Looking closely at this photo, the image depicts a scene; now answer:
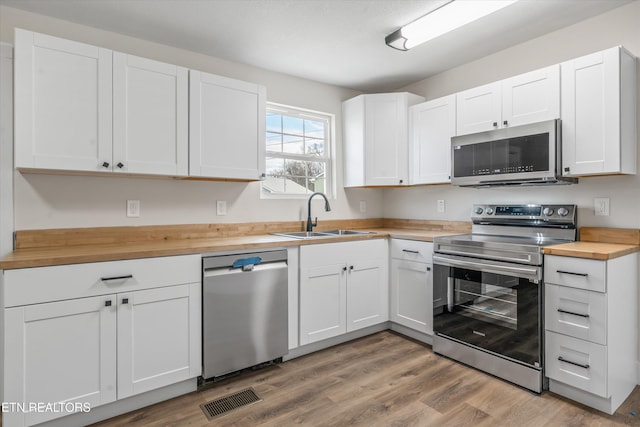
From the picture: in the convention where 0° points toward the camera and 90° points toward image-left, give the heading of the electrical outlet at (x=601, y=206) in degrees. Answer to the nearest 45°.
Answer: approximately 0°

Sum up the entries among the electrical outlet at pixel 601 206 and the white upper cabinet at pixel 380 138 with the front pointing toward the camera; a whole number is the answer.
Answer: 2

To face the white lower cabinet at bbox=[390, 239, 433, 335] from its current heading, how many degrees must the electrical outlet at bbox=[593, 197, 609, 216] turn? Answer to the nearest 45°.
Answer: approximately 90° to its right

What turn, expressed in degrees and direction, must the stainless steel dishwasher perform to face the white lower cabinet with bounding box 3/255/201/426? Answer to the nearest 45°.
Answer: approximately 90° to its right

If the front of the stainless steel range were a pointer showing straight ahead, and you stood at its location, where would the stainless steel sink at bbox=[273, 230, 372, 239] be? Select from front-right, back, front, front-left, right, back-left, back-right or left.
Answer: front-right

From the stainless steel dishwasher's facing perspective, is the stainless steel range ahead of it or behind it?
ahead

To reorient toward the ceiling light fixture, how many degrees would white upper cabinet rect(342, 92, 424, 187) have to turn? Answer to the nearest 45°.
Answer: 0° — it already faces it
